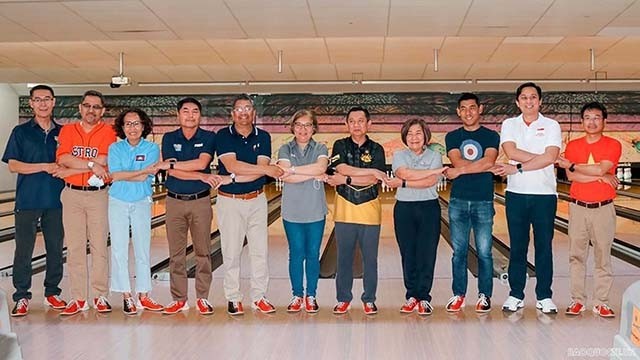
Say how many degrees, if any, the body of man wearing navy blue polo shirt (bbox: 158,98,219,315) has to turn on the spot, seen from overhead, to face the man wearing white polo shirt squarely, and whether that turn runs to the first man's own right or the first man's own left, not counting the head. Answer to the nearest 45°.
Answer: approximately 90° to the first man's own left

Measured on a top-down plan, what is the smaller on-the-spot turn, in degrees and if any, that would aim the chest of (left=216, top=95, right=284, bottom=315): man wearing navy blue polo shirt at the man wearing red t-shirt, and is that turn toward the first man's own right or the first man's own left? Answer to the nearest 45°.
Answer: approximately 90° to the first man's own left

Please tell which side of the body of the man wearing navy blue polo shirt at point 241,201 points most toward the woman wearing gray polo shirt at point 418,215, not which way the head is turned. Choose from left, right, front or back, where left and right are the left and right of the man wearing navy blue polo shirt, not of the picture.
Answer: left

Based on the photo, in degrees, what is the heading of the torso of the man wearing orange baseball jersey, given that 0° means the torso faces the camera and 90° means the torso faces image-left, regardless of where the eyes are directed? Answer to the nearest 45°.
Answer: approximately 0°
